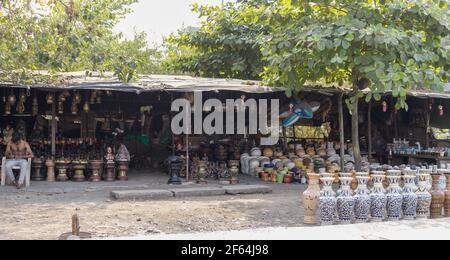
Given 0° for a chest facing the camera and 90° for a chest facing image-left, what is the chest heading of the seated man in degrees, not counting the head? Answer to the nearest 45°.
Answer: approximately 0°

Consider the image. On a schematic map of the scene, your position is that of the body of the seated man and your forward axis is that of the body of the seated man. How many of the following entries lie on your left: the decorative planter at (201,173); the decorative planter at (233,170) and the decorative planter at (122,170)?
3

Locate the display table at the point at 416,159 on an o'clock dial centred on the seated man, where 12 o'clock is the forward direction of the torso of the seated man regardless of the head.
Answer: The display table is roughly at 9 o'clock from the seated man.

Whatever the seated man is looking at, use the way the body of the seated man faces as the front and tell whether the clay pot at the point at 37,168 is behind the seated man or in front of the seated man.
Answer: behind

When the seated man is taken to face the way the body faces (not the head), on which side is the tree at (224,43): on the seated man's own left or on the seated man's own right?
on the seated man's own left

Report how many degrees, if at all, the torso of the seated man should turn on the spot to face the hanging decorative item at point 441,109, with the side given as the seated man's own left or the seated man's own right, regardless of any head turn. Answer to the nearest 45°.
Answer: approximately 90° to the seated man's own left

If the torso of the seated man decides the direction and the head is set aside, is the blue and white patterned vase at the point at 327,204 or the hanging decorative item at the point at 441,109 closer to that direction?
the blue and white patterned vase

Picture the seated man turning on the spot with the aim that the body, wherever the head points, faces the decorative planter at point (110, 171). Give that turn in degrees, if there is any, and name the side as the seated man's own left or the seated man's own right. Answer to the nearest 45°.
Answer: approximately 90° to the seated man's own left

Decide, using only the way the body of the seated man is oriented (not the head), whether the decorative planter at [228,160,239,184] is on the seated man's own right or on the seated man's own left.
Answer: on the seated man's own left

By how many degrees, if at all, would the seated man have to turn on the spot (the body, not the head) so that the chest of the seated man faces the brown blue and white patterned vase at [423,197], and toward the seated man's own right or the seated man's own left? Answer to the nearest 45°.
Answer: approximately 45° to the seated man's own left

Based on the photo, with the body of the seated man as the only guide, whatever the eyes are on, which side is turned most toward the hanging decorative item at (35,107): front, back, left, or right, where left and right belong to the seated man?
back

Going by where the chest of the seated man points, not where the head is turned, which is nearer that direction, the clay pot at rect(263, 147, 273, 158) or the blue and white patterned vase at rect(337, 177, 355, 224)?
the blue and white patterned vase

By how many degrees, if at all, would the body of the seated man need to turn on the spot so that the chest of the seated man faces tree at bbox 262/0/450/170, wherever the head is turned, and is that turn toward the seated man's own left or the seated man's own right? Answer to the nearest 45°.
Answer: approximately 45° to the seated man's own left

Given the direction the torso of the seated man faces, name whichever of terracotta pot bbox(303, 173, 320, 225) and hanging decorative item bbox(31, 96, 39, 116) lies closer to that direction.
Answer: the terracotta pot
